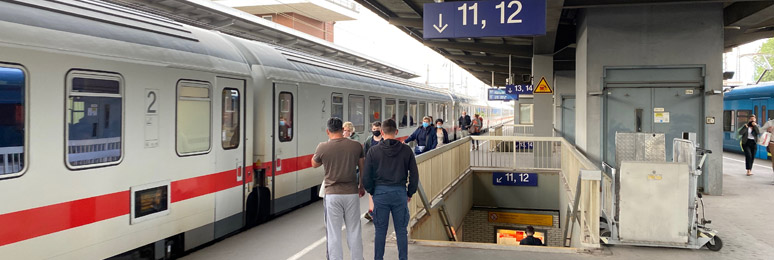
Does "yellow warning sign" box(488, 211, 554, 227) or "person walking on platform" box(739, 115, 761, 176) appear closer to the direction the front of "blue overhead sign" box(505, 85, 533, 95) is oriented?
the yellow warning sign

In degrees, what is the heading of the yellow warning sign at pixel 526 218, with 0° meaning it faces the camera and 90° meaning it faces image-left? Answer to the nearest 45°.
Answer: approximately 0°

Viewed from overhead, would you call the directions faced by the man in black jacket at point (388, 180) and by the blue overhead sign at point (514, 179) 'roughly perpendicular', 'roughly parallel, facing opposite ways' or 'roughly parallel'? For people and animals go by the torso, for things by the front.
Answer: roughly parallel, facing opposite ways

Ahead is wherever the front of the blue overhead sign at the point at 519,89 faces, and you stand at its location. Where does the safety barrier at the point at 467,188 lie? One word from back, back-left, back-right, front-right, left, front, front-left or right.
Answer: front

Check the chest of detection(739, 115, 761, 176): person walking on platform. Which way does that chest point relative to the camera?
toward the camera

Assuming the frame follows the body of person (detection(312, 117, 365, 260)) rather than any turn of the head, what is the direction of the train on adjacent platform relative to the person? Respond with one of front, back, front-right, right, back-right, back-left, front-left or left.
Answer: front-right

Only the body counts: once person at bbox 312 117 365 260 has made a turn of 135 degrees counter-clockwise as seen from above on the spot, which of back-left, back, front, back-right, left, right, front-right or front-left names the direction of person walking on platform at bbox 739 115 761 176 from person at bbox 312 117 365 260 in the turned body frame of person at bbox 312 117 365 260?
back

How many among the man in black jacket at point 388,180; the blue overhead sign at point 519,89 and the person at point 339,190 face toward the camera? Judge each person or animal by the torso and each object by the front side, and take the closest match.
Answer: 1

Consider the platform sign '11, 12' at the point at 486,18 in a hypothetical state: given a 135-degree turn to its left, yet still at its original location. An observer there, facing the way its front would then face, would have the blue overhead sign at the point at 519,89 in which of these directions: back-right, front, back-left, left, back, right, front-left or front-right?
front-left

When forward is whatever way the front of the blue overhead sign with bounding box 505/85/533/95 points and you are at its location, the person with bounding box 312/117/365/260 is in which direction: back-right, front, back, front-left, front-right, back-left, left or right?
front

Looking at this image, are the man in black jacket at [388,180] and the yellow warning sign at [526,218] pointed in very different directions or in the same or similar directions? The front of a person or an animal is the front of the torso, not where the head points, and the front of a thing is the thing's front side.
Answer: very different directions

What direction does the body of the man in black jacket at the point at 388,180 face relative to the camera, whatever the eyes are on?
away from the camera

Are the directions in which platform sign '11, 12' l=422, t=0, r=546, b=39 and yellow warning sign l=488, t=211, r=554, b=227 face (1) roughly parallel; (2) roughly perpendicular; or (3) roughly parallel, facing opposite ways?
roughly parallel

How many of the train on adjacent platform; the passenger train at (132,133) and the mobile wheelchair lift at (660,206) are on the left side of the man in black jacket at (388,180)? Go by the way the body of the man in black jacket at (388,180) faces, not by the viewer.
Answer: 1

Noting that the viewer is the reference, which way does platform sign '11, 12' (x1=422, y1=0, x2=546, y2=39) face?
facing the viewer

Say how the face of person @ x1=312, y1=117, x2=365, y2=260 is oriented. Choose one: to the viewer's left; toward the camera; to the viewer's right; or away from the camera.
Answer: away from the camera

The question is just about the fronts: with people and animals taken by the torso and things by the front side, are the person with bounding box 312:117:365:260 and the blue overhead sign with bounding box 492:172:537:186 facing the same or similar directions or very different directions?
very different directions
